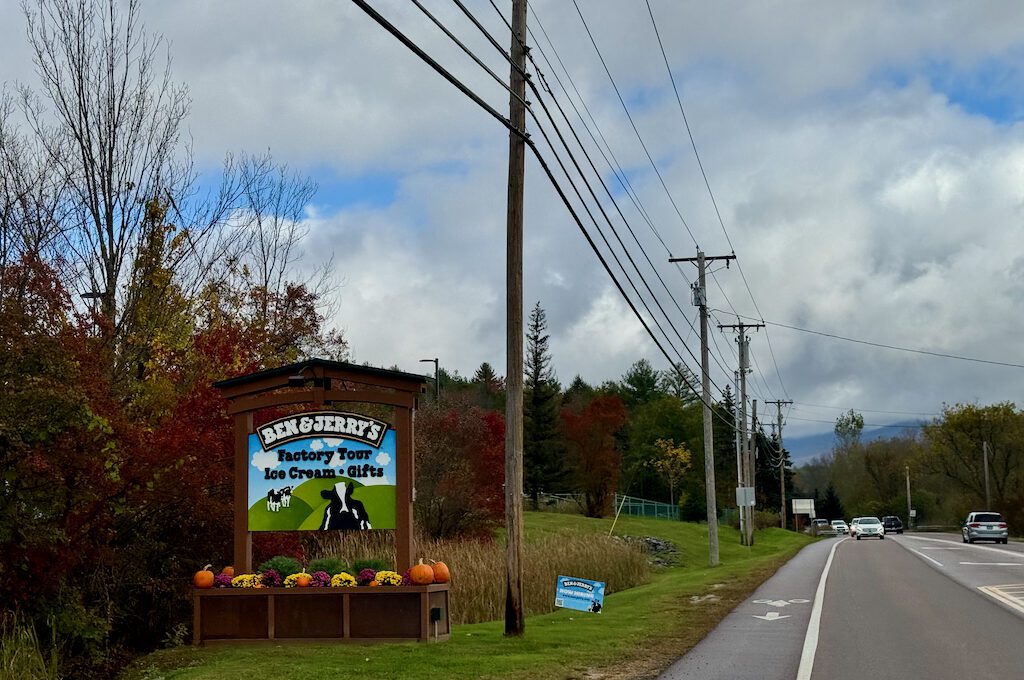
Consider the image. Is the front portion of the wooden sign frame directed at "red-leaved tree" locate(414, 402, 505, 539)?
no

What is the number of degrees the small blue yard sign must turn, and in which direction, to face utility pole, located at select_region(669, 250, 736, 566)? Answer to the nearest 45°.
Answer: approximately 180°

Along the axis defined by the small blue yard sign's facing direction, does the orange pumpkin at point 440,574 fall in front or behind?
in front

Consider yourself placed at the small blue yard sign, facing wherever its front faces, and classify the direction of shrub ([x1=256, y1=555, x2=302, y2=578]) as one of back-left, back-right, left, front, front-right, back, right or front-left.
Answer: front-right

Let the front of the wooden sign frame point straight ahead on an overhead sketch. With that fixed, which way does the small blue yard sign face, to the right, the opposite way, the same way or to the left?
the same way

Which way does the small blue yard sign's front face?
toward the camera

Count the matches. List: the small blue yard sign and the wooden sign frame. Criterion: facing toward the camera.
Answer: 2

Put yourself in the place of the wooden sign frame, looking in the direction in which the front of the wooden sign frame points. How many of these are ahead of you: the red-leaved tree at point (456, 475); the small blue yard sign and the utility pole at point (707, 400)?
0

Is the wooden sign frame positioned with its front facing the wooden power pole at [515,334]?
no

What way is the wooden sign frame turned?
toward the camera

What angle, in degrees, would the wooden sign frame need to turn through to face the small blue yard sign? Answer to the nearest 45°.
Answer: approximately 135° to its left

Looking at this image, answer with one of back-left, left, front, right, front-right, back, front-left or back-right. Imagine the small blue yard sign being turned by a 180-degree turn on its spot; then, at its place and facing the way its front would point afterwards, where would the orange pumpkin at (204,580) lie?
back-left

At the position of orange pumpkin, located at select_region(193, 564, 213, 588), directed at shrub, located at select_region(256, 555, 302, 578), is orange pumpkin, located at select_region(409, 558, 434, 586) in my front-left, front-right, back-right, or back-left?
front-right
